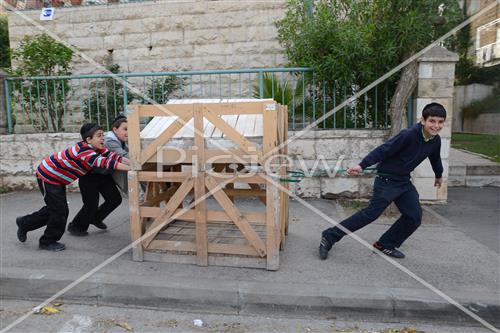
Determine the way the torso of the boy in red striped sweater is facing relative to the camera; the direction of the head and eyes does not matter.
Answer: to the viewer's right

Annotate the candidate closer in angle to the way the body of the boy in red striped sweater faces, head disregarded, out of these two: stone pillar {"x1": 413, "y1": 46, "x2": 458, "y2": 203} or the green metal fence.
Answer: the stone pillar

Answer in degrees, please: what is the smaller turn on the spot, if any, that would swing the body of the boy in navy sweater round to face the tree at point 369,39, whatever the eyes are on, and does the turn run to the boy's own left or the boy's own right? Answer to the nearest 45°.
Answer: approximately 135° to the boy's own left

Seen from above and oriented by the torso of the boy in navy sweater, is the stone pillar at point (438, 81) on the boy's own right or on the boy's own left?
on the boy's own left

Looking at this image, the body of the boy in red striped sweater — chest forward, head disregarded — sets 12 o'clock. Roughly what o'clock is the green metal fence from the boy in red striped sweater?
The green metal fence is roughly at 10 o'clock from the boy in red striped sweater.

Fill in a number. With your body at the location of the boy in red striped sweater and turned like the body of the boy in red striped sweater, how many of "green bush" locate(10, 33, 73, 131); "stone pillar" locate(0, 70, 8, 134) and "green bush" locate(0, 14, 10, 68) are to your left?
3

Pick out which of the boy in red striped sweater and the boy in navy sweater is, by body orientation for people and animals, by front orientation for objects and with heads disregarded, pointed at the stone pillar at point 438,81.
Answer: the boy in red striped sweater

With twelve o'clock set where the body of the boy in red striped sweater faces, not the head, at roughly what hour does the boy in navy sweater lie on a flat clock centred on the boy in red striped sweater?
The boy in navy sweater is roughly at 1 o'clock from the boy in red striped sweater.

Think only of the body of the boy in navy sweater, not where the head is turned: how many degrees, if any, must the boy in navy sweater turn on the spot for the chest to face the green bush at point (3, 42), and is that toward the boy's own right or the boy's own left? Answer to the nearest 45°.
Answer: approximately 180°

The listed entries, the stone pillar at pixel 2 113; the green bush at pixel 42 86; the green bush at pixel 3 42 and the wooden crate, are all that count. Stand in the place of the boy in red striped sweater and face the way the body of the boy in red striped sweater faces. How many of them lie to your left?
3

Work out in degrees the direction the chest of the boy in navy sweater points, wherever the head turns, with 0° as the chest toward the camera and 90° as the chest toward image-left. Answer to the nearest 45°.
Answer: approximately 315°
